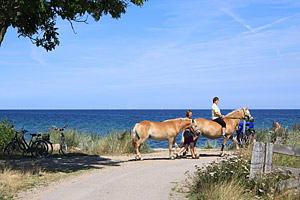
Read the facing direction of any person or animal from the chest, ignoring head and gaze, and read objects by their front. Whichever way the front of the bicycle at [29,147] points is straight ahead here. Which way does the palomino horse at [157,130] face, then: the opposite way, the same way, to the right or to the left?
the opposite way

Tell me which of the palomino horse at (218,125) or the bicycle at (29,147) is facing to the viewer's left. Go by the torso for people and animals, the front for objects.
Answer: the bicycle

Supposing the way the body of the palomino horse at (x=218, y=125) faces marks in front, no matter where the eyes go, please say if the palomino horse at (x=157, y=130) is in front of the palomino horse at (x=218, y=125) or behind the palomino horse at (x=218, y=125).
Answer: behind

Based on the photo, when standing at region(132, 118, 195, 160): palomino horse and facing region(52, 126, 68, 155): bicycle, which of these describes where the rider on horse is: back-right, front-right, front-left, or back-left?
back-right

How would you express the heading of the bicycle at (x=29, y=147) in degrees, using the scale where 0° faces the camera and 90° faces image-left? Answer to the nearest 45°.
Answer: approximately 90°

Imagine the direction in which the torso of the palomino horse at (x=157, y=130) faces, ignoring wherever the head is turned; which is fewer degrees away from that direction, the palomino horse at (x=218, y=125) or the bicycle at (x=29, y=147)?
the palomino horse

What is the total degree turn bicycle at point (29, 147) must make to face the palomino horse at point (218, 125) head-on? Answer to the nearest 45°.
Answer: approximately 180°

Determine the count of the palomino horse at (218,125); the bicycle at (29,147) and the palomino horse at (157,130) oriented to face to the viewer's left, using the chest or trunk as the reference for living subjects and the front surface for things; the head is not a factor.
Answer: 1

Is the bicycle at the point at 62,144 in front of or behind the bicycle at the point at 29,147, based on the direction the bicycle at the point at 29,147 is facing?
behind

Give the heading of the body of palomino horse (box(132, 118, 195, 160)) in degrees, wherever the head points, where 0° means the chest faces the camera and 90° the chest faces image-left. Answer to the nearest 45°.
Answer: approximately 270°

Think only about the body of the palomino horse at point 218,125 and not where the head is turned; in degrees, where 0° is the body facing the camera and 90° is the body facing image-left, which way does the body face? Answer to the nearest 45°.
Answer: approximately 270°

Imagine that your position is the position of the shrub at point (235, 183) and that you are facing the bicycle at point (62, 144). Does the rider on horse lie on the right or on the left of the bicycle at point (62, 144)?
right

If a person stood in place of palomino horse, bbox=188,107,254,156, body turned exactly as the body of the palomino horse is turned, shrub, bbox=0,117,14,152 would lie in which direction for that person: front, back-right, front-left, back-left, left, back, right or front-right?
back

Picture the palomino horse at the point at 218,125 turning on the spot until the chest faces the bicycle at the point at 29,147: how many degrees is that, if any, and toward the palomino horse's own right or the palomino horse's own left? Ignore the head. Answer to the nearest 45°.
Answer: approximately 180°

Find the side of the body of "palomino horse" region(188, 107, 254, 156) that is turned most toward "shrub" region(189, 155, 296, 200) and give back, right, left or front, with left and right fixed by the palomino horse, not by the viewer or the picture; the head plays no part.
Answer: right
